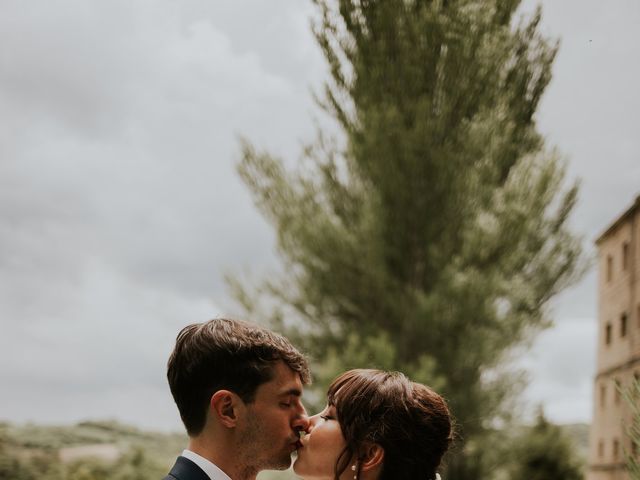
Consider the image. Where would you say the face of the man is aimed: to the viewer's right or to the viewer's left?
to the viewer's right

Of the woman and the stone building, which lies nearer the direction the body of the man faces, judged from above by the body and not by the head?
the woman

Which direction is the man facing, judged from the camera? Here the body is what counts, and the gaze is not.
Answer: to the viewer's right

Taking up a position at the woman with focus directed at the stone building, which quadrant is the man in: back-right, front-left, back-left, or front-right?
back-left

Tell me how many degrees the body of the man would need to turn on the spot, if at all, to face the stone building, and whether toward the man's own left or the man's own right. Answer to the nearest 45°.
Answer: approximately 45° to the man's own left

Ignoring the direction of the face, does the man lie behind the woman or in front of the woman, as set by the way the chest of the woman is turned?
in front

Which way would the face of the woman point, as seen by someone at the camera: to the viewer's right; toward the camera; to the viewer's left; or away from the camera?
to the viewer's left

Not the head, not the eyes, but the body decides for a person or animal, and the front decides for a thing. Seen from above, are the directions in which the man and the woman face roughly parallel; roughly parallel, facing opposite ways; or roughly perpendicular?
roughly parallel, facing opposite ways

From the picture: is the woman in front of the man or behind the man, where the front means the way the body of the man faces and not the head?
in front

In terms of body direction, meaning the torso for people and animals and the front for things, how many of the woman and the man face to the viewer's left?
1

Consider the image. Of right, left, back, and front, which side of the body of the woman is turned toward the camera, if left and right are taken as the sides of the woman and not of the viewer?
left

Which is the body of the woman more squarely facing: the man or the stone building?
the man

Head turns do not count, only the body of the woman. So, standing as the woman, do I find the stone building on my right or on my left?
on my right
